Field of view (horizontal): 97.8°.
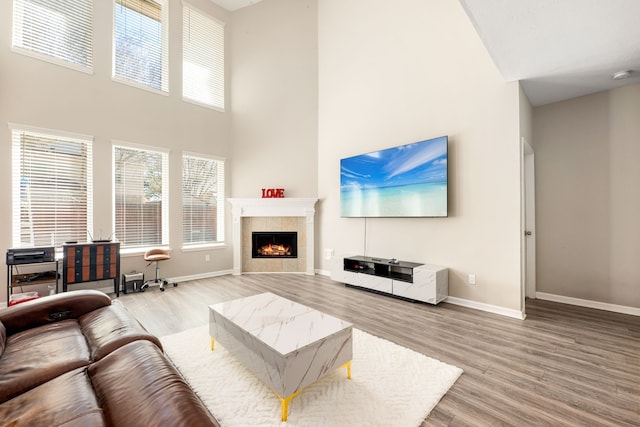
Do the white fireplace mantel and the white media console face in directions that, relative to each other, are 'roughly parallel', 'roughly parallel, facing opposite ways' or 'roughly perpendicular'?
roughly perpendicular

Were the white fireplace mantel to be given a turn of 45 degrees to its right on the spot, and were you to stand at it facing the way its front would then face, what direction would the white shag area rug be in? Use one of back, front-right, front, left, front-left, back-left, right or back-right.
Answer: front-left

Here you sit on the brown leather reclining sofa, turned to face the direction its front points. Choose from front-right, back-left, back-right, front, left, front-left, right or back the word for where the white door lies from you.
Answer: front

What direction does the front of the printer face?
toward the camera

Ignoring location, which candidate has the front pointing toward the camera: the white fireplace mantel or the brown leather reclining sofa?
the white fireplace mantel

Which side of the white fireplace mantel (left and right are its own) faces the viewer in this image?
front

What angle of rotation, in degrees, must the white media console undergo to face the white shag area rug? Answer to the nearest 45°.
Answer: approximately 45° to its left

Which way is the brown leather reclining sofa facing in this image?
to the viewer's right

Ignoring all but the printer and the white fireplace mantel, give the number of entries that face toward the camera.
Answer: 2

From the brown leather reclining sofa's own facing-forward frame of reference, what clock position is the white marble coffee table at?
The white marble coffee table is roughly at 12 o'clock from the brown leather reclining sofa.

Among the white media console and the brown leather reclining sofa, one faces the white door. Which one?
the brown leather reclining sofa

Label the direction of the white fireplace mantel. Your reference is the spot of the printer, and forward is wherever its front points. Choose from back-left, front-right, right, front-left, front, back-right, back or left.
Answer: left

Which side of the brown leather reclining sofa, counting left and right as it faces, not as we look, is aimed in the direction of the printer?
left

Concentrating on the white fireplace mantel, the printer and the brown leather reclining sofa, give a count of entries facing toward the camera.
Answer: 2

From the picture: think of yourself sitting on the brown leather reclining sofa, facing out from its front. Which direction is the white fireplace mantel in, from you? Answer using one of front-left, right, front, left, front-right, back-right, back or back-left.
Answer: front-left

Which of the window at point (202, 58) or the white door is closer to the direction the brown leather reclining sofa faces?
the white door
